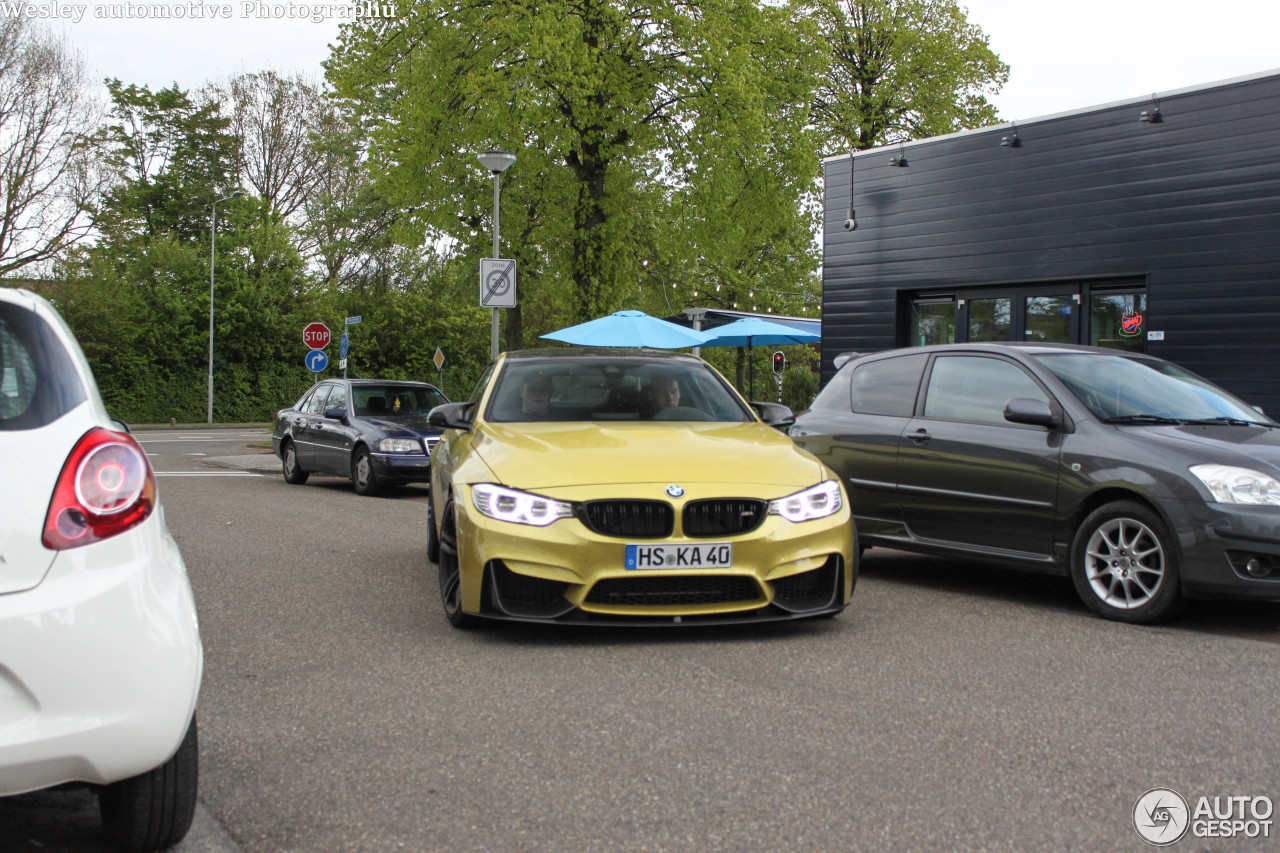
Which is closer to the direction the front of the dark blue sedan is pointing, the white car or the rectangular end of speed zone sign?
the white car

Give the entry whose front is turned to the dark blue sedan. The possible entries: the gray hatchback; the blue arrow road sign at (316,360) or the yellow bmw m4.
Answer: the blue arrow road sign

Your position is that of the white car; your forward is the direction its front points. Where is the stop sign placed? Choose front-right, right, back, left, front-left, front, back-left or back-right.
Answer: front

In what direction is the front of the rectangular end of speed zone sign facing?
toward the camera

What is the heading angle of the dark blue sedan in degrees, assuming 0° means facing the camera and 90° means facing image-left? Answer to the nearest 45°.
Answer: approximately 315°

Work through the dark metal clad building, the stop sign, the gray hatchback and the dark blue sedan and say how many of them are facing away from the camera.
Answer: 0

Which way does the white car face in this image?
away from the camera

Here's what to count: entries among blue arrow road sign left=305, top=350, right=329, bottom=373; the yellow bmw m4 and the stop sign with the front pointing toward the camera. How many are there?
3

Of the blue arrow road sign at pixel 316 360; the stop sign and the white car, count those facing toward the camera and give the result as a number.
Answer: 2

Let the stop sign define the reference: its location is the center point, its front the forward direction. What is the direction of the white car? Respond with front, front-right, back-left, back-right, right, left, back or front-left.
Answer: front

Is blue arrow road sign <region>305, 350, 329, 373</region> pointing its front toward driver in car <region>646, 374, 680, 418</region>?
yes

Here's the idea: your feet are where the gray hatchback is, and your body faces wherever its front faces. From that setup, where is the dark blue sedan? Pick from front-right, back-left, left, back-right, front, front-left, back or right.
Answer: back

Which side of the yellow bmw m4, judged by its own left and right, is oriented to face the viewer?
front

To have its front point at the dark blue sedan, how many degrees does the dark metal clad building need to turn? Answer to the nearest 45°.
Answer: approximately 45° to its right

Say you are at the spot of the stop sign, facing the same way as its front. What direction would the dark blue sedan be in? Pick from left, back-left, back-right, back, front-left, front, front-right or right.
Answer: front

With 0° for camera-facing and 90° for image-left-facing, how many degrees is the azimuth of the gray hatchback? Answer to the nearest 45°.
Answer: approximately 315°

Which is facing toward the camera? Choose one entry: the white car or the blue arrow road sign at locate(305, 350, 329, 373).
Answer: the blue arrow road sign

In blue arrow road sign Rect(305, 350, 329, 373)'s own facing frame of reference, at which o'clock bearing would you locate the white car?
The white car is roughly at 12 o'clock from the blue arrow road sign.

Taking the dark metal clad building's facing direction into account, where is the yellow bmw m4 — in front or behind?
in front
